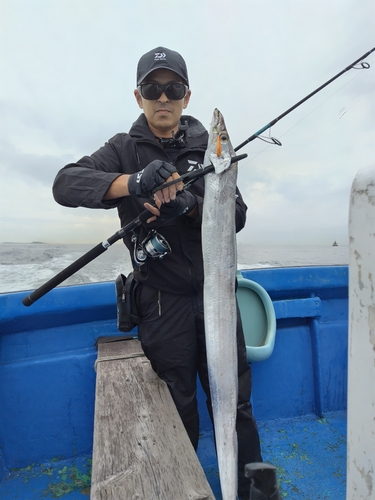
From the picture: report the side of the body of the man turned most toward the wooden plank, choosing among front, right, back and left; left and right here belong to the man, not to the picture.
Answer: front

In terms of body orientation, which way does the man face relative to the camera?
toward the camera

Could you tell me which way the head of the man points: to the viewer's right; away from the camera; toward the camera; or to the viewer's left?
toward the camera
